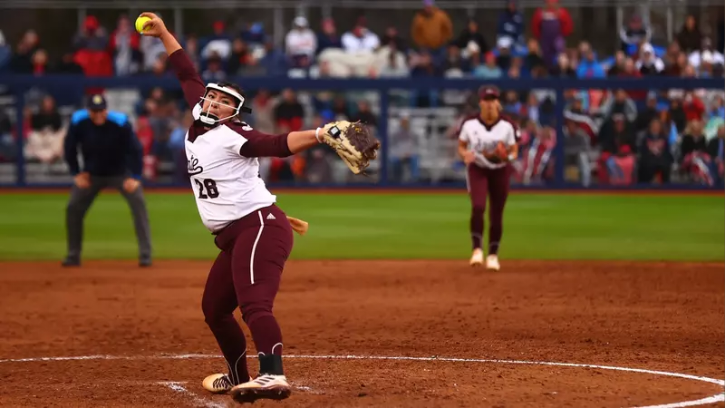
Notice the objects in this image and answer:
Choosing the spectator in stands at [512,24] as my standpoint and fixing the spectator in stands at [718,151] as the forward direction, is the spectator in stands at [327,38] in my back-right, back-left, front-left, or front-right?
back-right

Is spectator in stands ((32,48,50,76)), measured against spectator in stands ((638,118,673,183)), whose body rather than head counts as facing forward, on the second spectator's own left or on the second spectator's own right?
on the second spectator's own right
